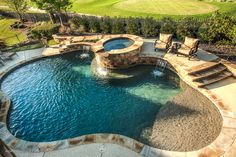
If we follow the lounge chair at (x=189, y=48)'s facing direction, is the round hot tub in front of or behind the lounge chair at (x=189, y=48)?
in front

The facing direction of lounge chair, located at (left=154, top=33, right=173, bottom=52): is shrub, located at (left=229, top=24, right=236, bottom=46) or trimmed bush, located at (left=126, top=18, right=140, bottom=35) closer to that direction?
the trimmed bush

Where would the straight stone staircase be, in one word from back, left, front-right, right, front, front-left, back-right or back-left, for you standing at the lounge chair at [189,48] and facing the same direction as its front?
left

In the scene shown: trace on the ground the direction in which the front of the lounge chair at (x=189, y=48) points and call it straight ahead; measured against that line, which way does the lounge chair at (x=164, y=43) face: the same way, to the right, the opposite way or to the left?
the same way

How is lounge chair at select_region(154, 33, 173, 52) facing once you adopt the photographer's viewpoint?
facing the viewer and to the left of the viewer

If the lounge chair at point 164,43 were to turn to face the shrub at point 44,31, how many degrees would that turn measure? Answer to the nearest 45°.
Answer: approximately 45° to its right

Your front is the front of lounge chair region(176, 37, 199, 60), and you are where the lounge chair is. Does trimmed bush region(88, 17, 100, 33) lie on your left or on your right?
on your right

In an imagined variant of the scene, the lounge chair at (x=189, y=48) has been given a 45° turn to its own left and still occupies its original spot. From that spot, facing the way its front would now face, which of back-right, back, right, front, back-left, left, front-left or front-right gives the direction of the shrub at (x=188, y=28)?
back

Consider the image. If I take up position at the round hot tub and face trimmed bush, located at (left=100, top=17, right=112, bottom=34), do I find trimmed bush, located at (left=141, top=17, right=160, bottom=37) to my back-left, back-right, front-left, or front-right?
front-right

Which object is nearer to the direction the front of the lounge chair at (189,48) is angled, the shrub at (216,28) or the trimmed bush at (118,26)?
the trimmed bush

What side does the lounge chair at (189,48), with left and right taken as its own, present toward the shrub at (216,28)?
back

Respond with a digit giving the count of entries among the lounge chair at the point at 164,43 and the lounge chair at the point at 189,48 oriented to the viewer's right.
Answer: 0

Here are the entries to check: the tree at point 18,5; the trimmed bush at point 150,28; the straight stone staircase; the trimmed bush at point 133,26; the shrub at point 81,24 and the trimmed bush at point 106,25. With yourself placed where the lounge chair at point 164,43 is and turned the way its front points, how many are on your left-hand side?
1

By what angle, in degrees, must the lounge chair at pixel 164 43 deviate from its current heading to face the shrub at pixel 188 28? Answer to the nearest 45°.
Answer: approximately 180°

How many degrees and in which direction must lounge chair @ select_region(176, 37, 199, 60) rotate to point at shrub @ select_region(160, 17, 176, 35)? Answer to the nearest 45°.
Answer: approximately 90° to its right
